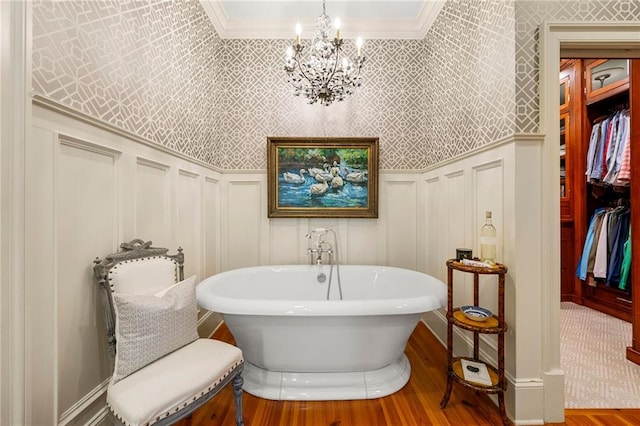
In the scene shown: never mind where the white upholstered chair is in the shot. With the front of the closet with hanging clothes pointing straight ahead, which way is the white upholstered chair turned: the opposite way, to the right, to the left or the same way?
the opposite way

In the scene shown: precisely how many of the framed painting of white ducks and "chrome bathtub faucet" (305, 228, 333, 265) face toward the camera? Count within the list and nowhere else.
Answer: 2

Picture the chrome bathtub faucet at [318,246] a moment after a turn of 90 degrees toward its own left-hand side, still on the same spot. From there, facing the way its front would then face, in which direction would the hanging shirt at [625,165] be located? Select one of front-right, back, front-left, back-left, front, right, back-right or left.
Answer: front

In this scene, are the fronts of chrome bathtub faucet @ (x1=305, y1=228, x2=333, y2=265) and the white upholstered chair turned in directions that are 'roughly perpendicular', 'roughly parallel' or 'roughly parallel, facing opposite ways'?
roughly perpendicular

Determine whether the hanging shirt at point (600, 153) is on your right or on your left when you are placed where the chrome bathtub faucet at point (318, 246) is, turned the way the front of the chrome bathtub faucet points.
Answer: on your left

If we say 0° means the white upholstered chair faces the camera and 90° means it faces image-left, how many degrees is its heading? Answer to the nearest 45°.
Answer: approximately 315°

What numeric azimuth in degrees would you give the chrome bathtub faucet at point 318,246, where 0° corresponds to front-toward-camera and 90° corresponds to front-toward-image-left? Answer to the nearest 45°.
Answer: approximately 0°

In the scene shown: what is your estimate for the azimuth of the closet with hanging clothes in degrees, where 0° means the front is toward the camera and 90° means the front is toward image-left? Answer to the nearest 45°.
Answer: approximately 45°

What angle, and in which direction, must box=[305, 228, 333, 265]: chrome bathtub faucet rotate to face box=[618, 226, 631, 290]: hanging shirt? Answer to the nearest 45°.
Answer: approximately 90° to its left
